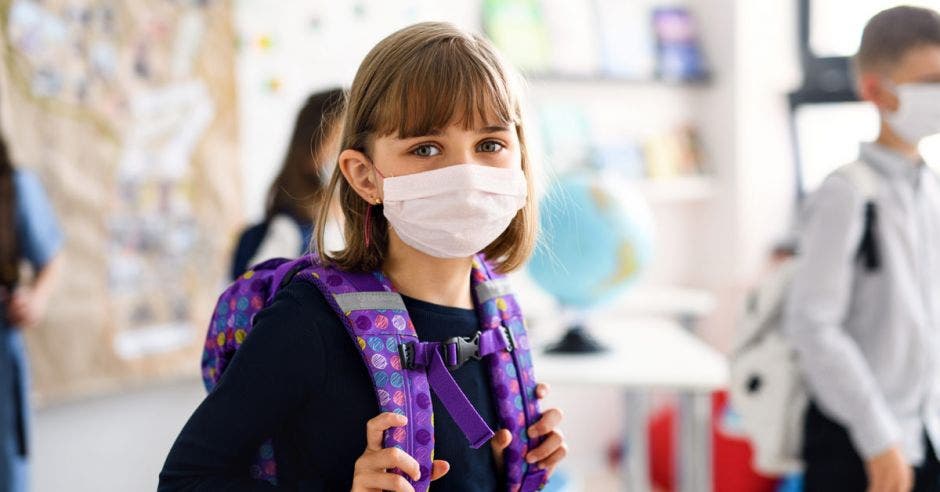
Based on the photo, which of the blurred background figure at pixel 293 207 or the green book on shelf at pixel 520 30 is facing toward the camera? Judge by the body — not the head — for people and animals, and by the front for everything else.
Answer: the green book on shelf

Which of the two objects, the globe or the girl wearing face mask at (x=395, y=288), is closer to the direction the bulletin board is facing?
the globe

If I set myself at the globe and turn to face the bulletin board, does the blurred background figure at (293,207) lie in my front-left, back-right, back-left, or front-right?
front-left

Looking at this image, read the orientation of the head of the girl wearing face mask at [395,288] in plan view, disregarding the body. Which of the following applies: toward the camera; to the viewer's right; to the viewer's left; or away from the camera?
toward the camera

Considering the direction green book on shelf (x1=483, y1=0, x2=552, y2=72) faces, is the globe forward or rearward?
forward

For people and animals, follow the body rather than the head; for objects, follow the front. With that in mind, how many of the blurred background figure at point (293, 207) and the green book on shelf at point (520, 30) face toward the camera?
1

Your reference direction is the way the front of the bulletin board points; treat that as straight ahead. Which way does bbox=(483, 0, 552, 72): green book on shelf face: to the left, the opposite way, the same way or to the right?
the same way

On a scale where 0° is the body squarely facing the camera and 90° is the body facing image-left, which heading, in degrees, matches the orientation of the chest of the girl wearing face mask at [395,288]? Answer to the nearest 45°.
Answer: approximately 315°

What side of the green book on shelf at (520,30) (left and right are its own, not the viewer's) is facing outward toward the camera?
front

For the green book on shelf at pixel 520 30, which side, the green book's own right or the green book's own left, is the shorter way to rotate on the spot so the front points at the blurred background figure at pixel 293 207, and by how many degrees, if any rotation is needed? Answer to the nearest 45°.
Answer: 0° — it already faces them

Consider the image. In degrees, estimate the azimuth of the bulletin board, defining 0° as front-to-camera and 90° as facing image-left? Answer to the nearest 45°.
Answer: approximately 315°
